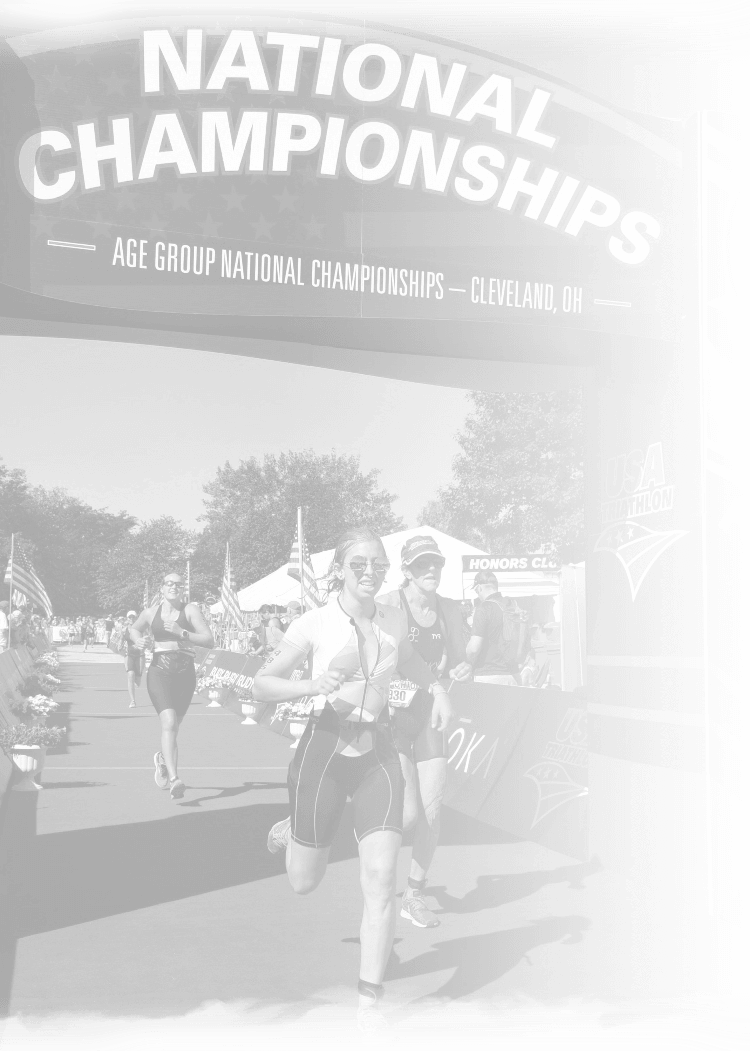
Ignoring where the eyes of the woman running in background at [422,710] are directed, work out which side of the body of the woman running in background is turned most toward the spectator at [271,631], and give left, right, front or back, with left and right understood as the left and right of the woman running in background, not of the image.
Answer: back

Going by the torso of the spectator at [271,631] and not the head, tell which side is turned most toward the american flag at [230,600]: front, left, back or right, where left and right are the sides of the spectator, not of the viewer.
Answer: right

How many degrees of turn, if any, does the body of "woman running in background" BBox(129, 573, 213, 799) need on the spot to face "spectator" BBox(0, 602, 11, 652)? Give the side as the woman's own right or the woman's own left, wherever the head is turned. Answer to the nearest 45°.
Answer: approximately 180°

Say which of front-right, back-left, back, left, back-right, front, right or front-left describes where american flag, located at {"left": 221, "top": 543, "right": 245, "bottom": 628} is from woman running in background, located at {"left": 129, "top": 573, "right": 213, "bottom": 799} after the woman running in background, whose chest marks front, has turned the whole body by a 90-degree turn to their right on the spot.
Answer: right

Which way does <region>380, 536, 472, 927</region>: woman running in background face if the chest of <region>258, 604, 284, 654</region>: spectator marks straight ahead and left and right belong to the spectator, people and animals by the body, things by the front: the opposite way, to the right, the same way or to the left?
to the left

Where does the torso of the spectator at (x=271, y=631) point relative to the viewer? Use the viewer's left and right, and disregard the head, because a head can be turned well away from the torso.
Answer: facing to the left of the viewer

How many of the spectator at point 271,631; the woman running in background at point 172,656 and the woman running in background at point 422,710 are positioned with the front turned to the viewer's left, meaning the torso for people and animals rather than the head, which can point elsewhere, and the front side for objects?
1

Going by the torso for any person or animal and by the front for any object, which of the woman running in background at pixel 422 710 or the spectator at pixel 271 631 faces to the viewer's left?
the spectator

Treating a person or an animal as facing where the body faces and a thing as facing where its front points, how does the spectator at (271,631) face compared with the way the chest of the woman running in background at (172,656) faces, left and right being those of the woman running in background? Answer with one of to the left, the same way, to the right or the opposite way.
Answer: to the right

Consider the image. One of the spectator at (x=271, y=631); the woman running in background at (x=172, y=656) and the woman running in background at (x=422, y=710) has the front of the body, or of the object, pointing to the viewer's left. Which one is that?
the spectator

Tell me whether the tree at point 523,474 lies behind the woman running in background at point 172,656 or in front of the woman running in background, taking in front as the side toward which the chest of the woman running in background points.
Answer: behind

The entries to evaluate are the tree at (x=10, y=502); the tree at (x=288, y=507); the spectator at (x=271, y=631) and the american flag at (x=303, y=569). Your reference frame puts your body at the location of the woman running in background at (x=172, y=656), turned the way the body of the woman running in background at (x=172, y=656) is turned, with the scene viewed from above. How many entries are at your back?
4

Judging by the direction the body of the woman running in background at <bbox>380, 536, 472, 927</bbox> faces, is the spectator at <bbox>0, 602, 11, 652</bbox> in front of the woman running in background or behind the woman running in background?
behind

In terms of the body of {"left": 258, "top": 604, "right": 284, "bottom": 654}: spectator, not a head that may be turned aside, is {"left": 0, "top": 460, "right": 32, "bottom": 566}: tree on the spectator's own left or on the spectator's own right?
on the spectator's own right

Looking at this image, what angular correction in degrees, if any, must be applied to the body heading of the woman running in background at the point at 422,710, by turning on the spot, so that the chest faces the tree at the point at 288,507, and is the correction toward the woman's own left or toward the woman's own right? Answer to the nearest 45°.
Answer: approximately 180°

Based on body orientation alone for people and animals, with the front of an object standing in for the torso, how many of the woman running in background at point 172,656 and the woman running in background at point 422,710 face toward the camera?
2
